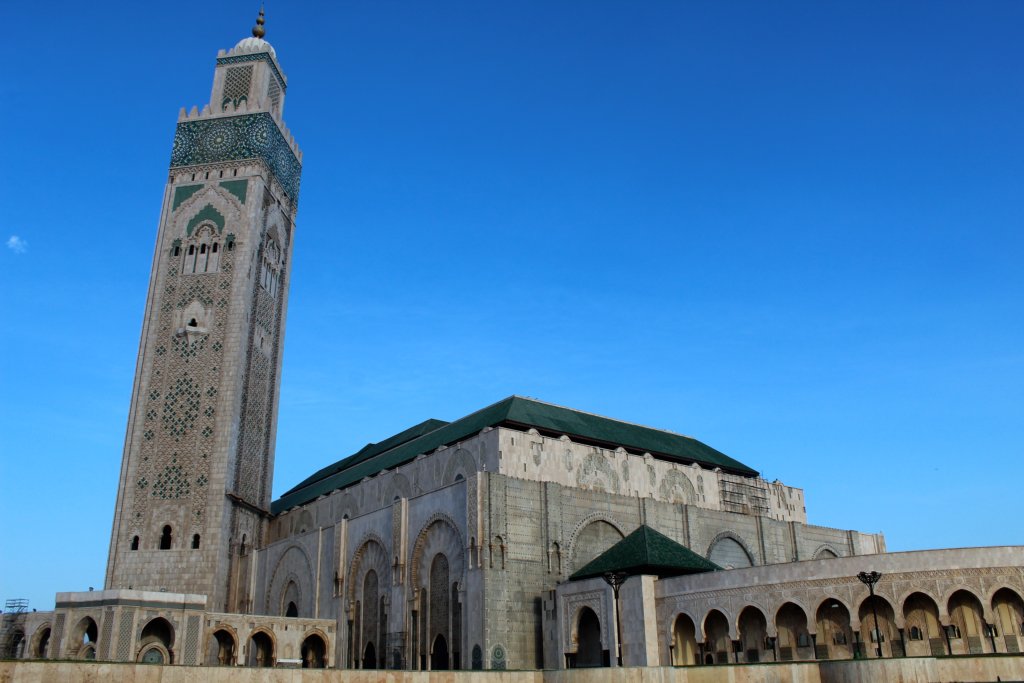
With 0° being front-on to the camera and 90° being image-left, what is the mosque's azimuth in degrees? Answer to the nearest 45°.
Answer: approximately 45°
